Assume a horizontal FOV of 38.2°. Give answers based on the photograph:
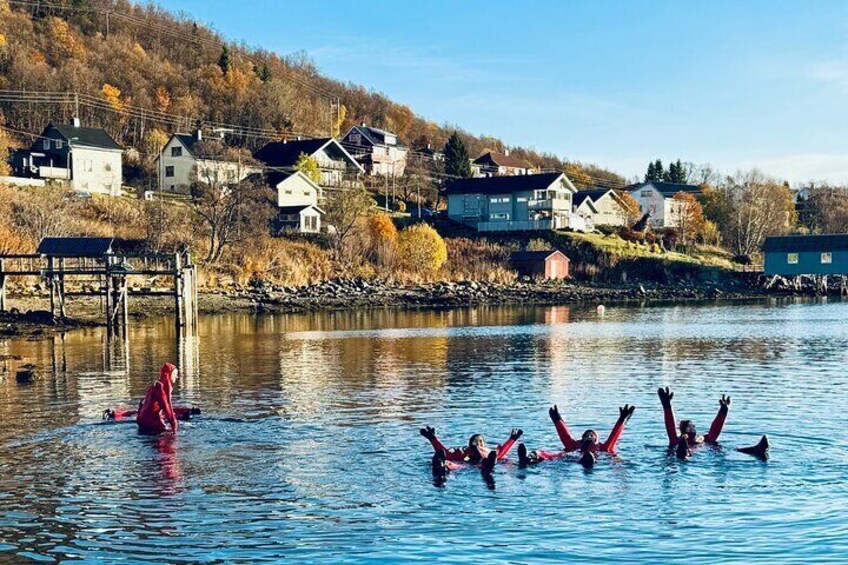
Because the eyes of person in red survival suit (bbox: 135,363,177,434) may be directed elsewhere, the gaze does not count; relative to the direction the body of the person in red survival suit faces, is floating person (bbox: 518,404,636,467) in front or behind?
in front

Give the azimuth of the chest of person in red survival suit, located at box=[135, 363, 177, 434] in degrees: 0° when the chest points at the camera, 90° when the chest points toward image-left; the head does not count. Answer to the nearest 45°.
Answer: approximately 270°

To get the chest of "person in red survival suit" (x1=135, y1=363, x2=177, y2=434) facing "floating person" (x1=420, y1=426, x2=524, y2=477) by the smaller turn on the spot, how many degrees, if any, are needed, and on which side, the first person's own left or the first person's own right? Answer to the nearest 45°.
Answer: approximately 45° to the first person's own right

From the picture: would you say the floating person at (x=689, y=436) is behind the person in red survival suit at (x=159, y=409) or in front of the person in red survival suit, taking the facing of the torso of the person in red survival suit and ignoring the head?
in front
